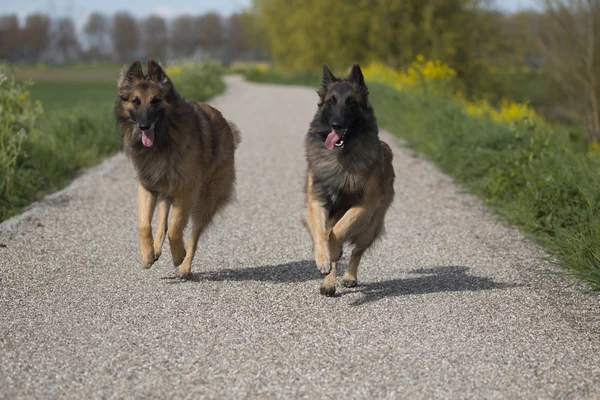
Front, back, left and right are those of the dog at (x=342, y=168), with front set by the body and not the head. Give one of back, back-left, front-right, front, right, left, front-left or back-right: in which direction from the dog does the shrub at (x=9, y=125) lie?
back-right

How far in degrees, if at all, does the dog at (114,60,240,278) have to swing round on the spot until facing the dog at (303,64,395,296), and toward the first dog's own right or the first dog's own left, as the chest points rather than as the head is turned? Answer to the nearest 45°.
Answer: approximately 135° to the first dog's own left

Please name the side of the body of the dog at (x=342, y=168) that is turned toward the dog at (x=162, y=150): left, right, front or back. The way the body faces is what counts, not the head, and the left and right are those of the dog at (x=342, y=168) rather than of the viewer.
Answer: right

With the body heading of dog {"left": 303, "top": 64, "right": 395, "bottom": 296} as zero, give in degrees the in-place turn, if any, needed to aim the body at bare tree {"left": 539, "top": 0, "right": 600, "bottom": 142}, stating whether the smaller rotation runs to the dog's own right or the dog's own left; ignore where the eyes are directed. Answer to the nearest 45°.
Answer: approximately 180°

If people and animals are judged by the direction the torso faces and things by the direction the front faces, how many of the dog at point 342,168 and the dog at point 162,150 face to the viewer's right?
0

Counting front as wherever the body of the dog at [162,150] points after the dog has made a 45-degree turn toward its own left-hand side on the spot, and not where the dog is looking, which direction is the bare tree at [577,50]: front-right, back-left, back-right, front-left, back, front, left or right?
back-left

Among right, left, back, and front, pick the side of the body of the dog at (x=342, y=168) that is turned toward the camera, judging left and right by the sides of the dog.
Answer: front
